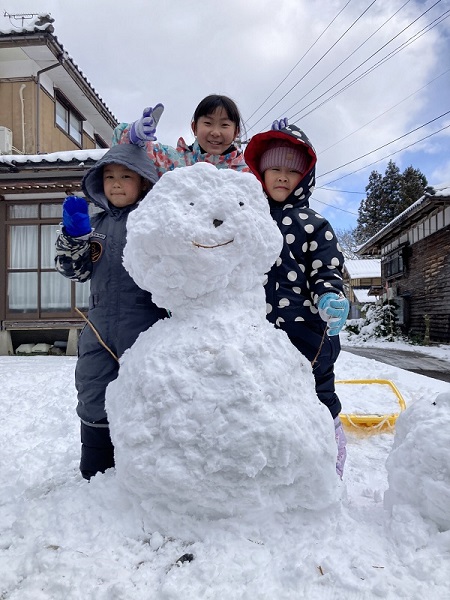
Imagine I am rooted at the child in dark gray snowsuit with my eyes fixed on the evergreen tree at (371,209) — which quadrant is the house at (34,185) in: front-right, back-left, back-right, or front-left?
front-left

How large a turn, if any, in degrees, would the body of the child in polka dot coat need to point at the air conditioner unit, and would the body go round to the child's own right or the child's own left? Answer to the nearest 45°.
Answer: approximately 90° to the child's own right

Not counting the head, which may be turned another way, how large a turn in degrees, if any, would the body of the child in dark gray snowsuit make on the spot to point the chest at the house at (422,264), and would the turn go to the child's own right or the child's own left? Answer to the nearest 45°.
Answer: approximately 135° to the child's own left

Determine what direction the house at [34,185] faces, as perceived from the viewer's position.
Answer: facing the viewer

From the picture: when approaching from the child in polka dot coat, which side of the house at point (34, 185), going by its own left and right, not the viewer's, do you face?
front

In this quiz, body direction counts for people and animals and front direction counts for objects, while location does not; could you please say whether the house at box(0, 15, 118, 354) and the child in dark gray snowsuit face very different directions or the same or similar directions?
same or similar directions

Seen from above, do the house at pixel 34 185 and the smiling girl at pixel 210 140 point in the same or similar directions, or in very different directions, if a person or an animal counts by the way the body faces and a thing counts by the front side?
same or similar directions

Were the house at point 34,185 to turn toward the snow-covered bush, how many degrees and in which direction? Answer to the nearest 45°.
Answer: approximately 90° to its left

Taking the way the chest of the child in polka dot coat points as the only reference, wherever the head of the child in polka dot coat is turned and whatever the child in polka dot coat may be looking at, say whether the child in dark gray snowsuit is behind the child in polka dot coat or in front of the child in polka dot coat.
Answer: in front

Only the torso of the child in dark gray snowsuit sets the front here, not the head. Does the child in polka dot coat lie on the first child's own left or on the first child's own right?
on the first child's own left

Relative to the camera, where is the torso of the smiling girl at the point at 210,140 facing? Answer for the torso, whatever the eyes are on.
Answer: toward the camera

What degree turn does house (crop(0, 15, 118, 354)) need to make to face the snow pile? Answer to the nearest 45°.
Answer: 0° — it already faces it

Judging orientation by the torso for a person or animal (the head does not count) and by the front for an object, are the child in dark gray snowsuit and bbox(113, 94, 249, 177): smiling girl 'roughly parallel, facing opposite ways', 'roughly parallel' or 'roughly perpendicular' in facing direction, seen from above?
roughly parallel

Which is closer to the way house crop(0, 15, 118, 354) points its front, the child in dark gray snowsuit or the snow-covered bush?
the child in dark gray snowsuit

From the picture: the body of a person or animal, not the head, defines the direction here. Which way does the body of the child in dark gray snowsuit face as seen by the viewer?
toward the camera

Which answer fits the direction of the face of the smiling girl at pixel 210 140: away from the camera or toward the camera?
toward the camera
